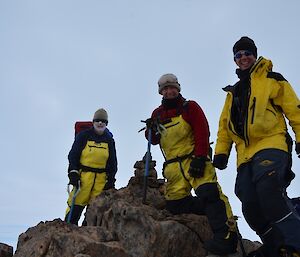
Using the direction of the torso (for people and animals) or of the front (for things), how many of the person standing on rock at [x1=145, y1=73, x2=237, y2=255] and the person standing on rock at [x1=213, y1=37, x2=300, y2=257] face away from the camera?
0

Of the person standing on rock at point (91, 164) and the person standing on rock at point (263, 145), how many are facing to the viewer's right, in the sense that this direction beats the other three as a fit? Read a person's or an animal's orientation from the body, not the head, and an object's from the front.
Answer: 0

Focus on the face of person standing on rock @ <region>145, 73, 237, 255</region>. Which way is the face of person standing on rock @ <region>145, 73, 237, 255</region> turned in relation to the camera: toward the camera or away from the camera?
toward the camera

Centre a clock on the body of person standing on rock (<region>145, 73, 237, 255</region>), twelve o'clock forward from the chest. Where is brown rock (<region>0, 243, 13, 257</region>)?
The brown rock is roughly at 2 o'clock from the person standing on rock.

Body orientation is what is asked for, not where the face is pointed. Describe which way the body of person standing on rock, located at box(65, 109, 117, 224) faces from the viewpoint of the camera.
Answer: toward the camera

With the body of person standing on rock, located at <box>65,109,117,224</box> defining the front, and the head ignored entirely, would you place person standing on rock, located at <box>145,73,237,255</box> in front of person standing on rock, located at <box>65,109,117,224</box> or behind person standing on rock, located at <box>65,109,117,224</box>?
in front

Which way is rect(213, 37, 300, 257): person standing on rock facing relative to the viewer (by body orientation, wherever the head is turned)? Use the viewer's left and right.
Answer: facing the viewer and to the left of the viewer

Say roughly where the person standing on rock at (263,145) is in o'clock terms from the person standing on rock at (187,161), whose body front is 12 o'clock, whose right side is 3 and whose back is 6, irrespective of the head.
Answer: the person standing on rock at (263,145) is roughly at 9 o'clock from the person standing on rock at (187,161).

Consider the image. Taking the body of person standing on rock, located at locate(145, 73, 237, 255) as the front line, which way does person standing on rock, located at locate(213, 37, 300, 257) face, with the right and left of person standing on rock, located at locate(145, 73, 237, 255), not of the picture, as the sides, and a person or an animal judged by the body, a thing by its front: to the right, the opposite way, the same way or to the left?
the same way

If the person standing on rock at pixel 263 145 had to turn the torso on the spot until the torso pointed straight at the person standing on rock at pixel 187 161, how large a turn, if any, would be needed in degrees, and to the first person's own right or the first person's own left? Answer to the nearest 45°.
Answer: approximately 90° to the first person's own right
